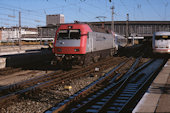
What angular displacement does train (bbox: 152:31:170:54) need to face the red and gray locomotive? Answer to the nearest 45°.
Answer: approximately 45° to its right

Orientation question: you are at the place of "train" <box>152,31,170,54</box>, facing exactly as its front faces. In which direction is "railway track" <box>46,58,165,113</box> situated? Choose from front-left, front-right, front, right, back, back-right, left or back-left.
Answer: front

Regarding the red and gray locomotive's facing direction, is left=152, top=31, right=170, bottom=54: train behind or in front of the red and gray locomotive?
behind

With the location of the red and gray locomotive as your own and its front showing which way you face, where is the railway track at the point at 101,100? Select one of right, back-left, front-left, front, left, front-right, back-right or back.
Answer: front-left

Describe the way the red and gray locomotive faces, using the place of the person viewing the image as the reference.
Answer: facing the viewer and to the left of the viewer

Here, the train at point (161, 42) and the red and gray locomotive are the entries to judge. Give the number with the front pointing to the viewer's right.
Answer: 0

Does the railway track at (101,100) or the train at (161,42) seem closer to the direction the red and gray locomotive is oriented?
the railway track

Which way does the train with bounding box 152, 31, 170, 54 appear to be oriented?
toward the camera
